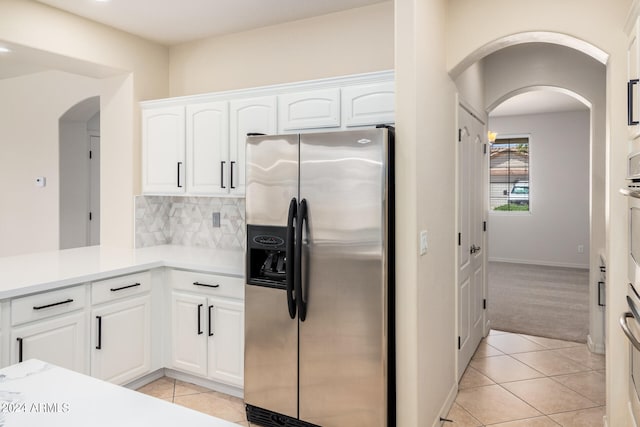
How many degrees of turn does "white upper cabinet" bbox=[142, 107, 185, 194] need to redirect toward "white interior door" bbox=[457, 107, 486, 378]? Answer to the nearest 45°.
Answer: approximately 135° to its left

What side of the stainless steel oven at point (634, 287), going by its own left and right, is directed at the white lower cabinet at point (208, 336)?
front

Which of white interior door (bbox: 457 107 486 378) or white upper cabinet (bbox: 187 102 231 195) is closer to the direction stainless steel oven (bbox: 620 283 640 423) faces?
the white upper cabinet

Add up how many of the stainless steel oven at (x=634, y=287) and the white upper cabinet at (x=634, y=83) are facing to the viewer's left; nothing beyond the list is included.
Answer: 2

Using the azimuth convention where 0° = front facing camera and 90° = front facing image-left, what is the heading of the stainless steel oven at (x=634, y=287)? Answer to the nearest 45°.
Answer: approximately 90°

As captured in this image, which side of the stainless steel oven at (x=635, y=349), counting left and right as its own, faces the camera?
left

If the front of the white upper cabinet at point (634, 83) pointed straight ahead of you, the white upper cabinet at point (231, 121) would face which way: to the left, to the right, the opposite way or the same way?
to the left

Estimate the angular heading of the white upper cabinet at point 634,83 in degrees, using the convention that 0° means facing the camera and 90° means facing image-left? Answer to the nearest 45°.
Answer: approximately 90°

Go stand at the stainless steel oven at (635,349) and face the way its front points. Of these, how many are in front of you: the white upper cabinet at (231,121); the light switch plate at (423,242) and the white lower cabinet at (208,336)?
3

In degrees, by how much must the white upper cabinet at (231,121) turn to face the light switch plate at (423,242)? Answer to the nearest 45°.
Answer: approximately 90° to its left

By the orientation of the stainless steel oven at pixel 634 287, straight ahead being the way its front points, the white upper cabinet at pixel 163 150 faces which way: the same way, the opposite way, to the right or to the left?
to the left

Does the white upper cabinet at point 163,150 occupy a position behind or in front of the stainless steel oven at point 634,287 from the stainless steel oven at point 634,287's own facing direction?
in front

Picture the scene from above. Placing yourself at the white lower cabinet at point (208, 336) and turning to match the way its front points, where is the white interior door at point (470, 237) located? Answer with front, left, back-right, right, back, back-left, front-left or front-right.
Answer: back-left
